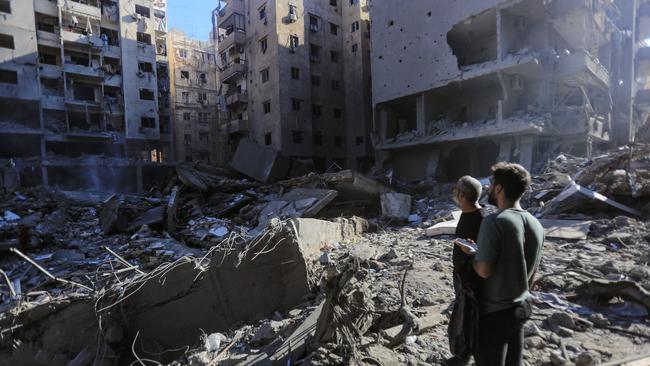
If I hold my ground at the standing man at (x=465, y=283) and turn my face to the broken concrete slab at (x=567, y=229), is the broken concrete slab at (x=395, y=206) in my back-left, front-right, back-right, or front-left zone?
front-left

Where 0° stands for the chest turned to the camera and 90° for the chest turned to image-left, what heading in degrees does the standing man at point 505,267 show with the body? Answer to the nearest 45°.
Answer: approximately 135°

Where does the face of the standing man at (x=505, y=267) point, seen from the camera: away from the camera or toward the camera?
away from the camera

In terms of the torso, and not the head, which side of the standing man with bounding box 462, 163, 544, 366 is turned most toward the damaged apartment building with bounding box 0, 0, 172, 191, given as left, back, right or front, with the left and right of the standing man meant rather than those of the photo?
front

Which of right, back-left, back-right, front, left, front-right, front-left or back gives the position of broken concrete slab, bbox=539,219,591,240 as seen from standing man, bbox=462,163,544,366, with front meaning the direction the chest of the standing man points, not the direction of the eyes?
front-right

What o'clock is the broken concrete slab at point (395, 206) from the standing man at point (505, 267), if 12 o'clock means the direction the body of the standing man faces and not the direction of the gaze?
The broken concrete slab is roughly at 1 o'clock from the standing man.

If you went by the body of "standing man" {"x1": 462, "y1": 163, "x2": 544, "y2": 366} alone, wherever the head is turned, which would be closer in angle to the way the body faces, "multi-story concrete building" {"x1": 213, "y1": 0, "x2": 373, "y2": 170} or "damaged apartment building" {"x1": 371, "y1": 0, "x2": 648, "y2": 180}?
the multi-story concrete building

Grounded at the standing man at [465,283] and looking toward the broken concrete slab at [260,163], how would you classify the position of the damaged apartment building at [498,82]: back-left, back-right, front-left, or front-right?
front-right

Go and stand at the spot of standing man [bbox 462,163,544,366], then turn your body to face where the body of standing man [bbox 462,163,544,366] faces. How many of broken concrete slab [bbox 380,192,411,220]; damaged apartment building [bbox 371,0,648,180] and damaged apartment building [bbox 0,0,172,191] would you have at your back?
0

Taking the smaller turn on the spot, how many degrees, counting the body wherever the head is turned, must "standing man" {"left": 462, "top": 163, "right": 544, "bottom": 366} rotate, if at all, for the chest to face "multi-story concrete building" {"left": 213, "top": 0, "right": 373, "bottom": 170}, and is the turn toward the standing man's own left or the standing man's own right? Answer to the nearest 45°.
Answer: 0° — they already face it
